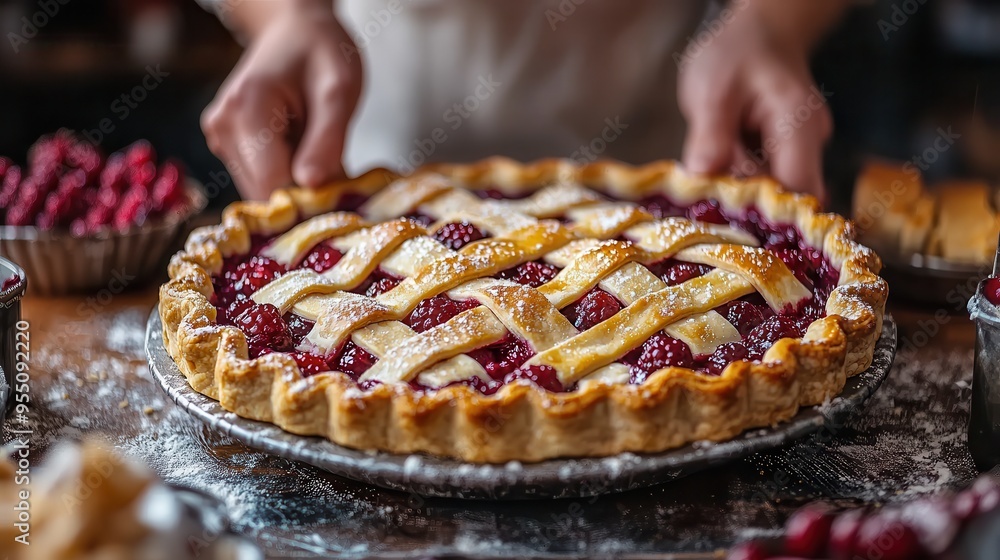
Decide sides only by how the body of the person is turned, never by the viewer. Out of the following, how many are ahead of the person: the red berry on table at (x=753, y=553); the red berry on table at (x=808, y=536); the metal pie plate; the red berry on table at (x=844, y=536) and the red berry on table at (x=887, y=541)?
5

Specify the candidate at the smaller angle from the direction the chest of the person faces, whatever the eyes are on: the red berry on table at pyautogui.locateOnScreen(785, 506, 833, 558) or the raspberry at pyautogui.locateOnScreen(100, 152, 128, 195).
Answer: the red berry on table

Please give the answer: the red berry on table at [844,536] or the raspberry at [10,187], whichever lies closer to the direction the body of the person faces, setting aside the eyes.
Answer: the red berry on table

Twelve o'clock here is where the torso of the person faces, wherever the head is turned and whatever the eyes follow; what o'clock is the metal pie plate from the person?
The metal pie plate is roughly at 12 o'clock from the person.

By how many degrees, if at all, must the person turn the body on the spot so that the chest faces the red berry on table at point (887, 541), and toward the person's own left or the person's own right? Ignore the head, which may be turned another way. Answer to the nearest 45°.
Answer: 0° — they already face it

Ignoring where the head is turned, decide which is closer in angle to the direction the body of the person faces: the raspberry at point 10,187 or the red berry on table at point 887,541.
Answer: the red berry on table

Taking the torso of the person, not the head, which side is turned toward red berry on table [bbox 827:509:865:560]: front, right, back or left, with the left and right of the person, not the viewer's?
front

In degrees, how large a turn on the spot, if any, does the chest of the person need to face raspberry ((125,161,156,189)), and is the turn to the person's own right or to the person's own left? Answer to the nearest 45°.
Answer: approximately 45° to the person's own right

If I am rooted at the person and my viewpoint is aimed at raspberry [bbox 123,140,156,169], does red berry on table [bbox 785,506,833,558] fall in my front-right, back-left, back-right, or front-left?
front-left

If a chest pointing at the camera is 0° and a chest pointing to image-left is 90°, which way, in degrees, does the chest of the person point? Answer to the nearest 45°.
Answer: approximately 0°

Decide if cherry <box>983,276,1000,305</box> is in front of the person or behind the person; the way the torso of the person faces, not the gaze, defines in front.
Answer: in front

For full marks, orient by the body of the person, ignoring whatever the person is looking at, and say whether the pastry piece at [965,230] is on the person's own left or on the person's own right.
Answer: on the person's own left

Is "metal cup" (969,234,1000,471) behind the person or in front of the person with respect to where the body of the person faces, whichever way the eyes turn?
in front
